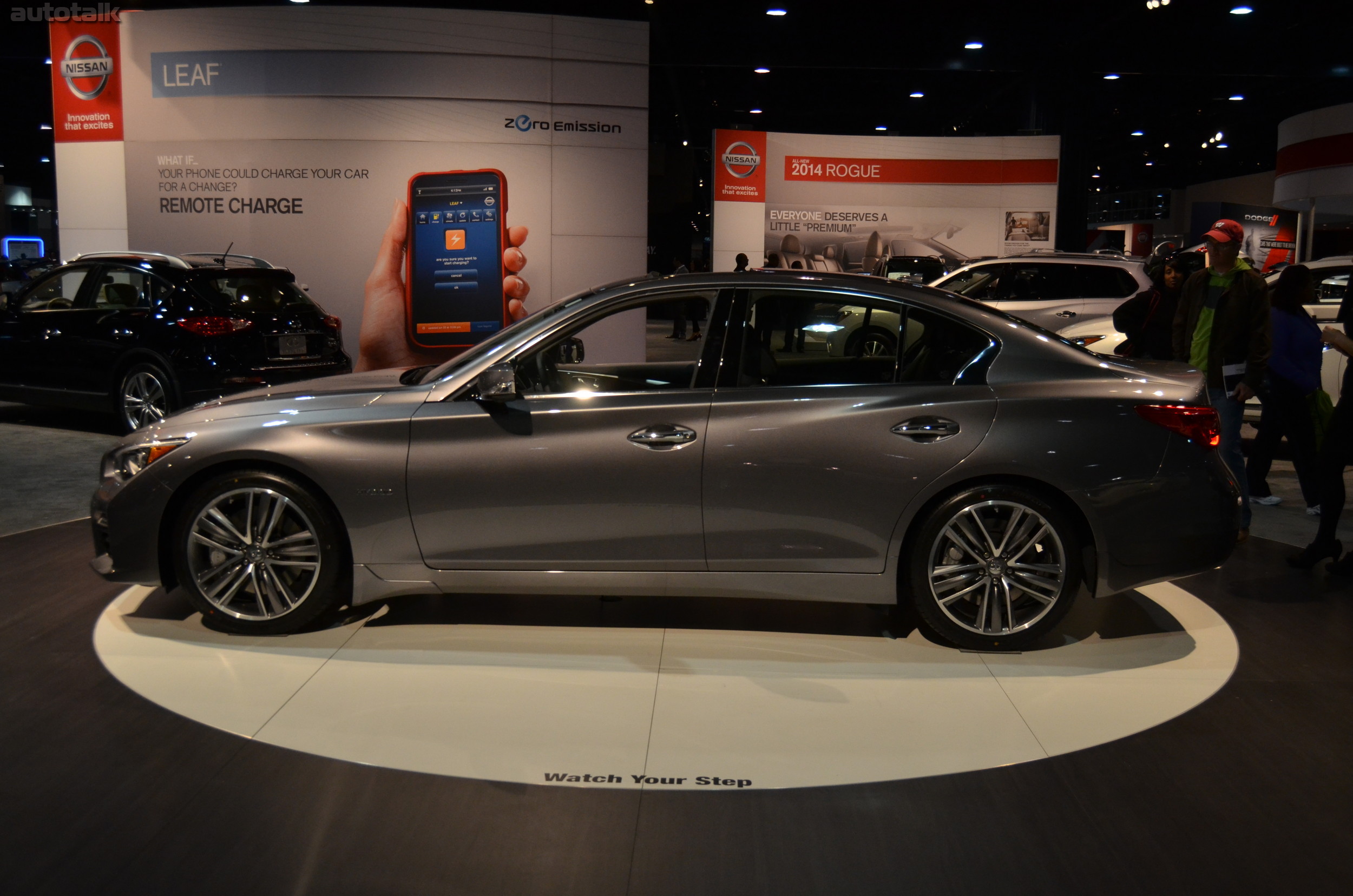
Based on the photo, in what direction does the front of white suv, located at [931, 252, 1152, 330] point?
to the viewer's left

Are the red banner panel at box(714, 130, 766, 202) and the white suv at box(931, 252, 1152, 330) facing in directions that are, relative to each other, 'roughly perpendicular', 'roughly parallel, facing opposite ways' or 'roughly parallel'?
roughly perpendicular

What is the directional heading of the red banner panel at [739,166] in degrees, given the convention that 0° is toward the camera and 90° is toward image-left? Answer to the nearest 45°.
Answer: approximately 0°

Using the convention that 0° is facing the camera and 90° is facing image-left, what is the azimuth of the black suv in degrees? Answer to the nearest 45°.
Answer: approximately 135°

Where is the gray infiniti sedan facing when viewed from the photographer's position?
facing to the left of the viewer

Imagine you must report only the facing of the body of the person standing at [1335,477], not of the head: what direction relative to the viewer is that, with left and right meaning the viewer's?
facing to the left of the viewer

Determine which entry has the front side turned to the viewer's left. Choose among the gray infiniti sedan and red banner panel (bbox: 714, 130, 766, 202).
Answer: the gray infiniti sedan

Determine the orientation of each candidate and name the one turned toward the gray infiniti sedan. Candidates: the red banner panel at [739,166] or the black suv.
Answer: the red banner panel
